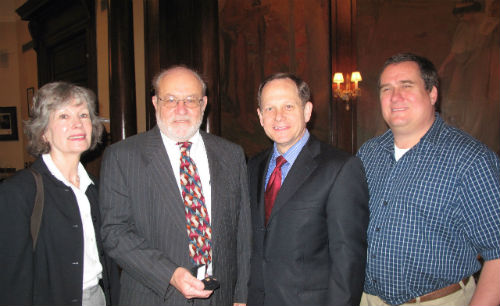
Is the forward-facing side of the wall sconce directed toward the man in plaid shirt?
yes

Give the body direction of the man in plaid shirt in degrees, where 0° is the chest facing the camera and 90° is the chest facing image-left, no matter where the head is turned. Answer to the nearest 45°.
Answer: approximately 45°

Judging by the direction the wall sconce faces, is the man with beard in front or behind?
in front

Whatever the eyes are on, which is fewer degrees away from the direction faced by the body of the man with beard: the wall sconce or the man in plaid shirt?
the man in plaid shirt

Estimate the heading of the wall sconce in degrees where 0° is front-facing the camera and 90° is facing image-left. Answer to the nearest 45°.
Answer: approximately 0°

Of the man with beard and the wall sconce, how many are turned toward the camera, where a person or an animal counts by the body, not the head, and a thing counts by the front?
2

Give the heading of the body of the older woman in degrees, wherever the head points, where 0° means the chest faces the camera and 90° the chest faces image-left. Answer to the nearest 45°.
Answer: approximately 315°

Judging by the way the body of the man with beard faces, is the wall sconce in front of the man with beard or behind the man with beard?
behind

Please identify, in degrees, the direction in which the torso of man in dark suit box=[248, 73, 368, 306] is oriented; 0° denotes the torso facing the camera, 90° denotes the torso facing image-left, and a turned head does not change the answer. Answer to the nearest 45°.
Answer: approximately 45°
